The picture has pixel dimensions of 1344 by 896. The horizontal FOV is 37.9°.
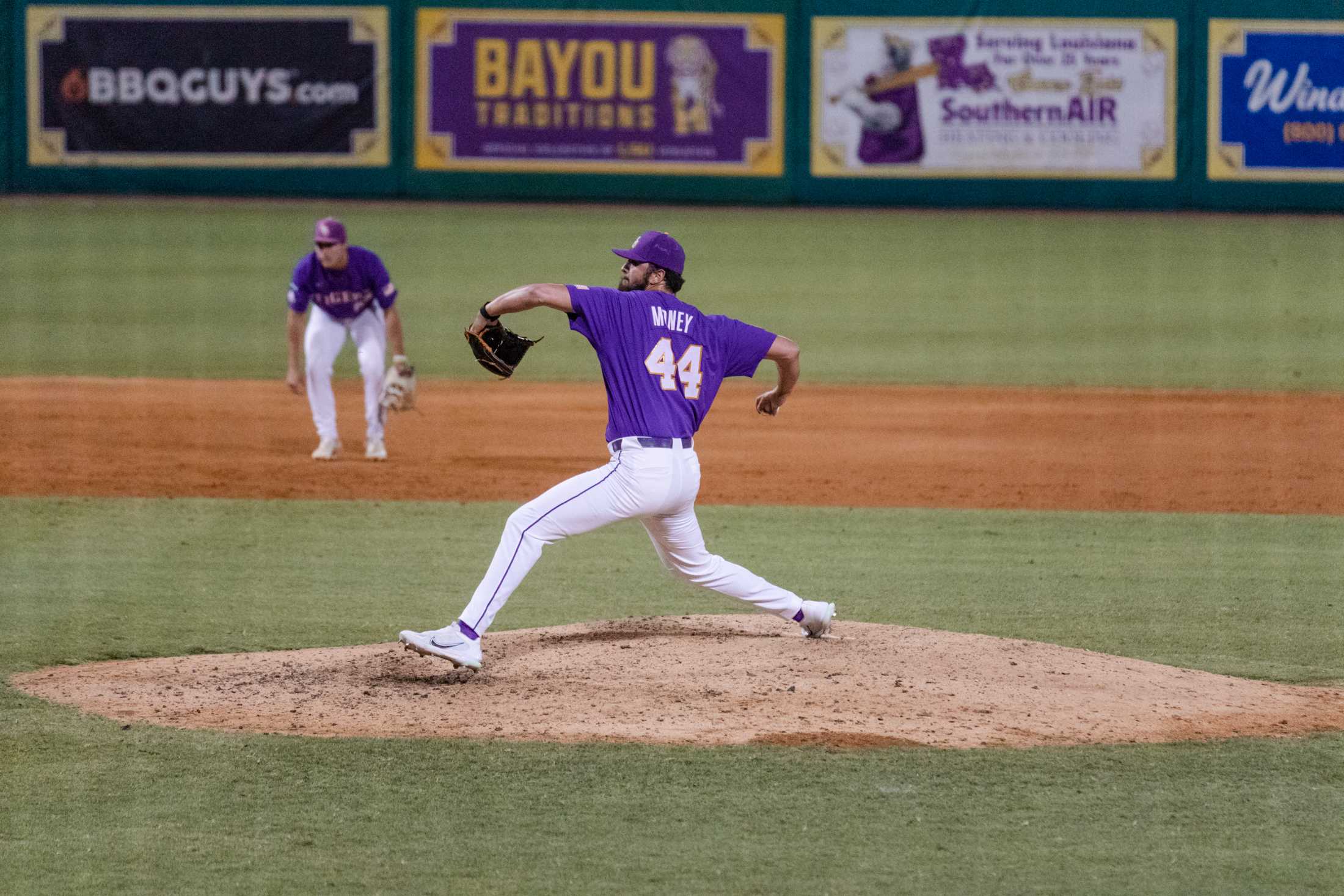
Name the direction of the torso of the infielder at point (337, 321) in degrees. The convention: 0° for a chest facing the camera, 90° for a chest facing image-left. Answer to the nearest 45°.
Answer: approximately 0°

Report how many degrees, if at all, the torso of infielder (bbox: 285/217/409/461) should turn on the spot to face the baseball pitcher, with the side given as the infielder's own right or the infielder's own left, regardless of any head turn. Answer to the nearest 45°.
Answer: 0° — they already face them
